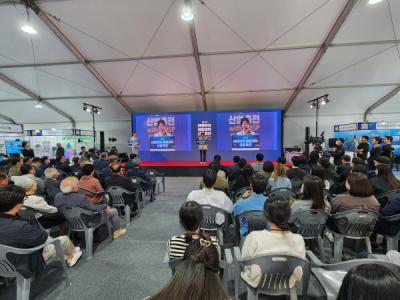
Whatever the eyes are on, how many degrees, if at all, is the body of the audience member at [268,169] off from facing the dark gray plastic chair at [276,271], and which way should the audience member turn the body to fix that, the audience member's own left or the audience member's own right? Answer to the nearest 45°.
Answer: approximately 180°

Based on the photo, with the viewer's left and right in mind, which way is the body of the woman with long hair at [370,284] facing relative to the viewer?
facing away from the viewer

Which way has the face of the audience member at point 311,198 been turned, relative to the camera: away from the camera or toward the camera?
away from the camera

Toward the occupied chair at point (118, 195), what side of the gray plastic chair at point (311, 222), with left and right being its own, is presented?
left

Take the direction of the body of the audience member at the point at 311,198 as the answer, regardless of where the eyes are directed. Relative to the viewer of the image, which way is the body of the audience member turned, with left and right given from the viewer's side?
facing away from the viewer

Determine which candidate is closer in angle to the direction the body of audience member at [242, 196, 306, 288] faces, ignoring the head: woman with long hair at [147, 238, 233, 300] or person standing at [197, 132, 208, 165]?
the person standing

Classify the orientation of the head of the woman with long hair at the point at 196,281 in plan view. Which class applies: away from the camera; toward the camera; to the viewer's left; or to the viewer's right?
away from the camera

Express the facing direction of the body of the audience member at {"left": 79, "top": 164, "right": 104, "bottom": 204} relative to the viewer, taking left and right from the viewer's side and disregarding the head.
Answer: facing away from the viewer and to the right of the viewer

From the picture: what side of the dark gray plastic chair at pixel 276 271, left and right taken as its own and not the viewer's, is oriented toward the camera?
back

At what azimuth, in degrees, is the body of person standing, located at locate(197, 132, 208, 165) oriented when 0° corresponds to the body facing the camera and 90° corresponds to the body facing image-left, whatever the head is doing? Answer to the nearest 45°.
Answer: approximately 0°

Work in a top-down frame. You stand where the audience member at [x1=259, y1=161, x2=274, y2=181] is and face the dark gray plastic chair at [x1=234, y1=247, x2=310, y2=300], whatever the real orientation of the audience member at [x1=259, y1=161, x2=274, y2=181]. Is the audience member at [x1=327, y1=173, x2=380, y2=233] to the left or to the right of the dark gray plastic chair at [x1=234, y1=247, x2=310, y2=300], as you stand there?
left

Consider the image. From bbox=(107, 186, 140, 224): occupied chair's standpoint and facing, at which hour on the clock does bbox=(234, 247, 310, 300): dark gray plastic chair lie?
The dark gray plastic chair is roughly at 4 o'clock from the occupied chair.

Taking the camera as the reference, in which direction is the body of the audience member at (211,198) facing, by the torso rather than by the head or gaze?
away from the camera

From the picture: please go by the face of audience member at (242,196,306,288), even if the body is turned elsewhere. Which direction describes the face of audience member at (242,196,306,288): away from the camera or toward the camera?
away from the camera
